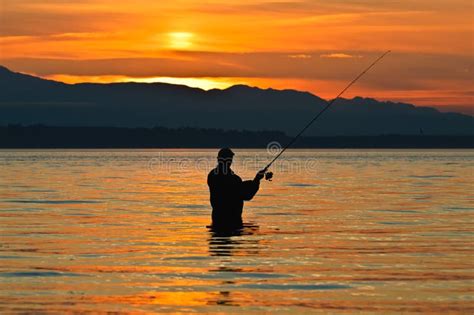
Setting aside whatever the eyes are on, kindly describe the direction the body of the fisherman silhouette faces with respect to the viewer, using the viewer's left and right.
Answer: facing away from the viewer and to the right of the viewer
